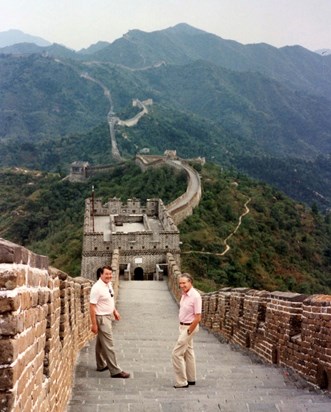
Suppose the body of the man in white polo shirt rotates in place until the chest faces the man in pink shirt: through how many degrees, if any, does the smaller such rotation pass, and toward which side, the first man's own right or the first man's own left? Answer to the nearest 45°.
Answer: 0° — they already face them

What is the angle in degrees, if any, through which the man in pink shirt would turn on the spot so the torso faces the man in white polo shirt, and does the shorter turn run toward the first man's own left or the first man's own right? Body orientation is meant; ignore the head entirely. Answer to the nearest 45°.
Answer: approximately 45° to the first man's own right

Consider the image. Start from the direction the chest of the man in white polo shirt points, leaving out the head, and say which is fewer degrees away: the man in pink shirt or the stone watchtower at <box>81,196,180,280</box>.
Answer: the man in pink shirt

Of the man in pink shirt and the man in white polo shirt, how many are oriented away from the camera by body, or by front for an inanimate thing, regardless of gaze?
0

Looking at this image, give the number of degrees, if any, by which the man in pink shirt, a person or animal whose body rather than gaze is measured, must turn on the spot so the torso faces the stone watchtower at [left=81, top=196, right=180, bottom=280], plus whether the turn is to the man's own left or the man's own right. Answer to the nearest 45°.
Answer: approximately 135° to the man's own right

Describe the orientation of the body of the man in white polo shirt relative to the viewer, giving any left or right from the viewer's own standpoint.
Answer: facing the viewer and to the right of the viewer

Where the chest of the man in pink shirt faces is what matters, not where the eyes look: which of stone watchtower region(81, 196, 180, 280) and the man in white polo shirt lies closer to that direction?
the man in white polo shirt

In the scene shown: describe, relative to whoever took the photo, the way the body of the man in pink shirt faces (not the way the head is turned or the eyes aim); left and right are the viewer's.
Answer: facing the viewer and to the left of the viewer

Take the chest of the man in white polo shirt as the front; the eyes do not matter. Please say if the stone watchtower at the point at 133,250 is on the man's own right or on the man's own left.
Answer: on the man's own left
